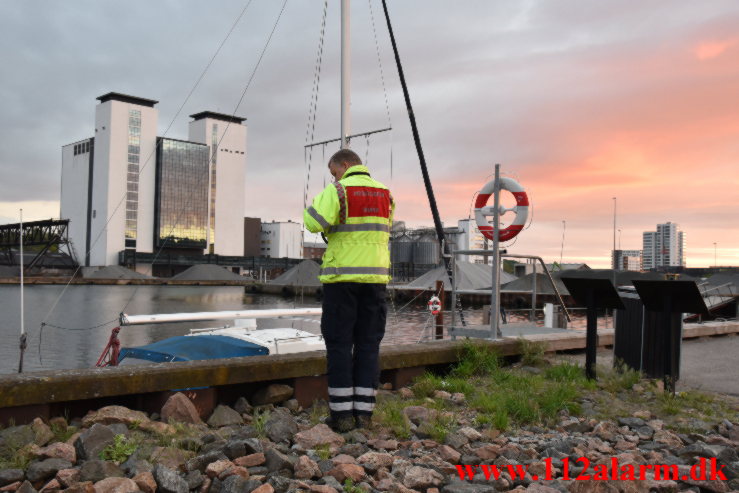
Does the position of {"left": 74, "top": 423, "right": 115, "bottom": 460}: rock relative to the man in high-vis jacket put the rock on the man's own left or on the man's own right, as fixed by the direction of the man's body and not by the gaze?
on the man's own left

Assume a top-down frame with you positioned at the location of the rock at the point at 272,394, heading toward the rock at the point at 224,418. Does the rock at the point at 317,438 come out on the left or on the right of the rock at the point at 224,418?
left

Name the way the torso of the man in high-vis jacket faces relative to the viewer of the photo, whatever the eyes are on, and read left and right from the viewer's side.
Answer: facing away from the viewer and to the left of the viewer

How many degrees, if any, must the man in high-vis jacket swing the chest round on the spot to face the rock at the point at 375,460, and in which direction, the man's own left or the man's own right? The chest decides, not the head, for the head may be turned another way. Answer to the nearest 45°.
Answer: approximately 135° to the man's own left

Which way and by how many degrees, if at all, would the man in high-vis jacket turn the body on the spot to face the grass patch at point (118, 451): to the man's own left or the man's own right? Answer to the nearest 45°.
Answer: approximately 90° to the man's own left

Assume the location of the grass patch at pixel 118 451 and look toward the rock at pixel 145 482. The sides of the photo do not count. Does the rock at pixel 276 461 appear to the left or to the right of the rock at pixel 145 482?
left

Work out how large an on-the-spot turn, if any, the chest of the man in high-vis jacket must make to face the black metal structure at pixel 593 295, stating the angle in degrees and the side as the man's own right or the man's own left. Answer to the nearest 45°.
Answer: approximately 90° to the man's own right
